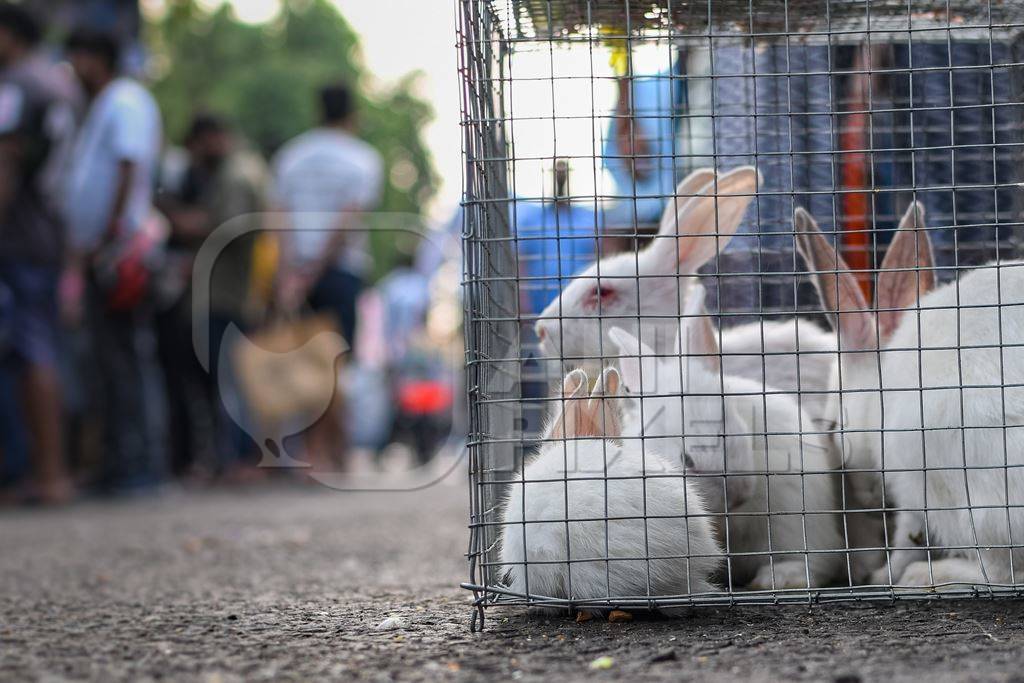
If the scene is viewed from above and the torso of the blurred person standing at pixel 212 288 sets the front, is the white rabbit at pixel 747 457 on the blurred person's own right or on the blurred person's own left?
on the blurred person's own left

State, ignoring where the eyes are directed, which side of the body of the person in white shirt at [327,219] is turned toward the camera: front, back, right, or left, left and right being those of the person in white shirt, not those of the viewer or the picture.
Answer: back

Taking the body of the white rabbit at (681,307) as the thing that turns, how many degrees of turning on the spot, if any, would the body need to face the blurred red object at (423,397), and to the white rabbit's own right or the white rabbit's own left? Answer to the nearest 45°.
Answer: approximately 90° to the white rabbit's own right

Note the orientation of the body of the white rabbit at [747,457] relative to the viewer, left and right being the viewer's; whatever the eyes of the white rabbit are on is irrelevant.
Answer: facing to the left of the viewer

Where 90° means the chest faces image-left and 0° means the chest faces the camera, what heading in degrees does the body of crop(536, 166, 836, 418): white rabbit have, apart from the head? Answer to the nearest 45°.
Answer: approximately 90°

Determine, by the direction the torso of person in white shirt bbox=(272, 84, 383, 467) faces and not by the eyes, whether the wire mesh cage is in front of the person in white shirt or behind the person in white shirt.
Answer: behind

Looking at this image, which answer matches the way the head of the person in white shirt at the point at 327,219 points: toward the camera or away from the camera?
away from the camera

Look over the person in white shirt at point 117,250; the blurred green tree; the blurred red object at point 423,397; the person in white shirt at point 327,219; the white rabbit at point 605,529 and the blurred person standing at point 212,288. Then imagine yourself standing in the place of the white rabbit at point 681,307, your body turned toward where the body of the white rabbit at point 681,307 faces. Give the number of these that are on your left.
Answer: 1

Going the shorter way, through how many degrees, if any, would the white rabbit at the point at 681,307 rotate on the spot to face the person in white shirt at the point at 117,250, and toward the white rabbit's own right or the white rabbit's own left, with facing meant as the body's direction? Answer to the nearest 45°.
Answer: approximately 45° to the white rabbit's own right

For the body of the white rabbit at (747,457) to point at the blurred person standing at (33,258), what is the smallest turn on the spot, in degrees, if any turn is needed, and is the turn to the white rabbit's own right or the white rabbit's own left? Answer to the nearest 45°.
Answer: approximately 45° to the white rabbit's own right

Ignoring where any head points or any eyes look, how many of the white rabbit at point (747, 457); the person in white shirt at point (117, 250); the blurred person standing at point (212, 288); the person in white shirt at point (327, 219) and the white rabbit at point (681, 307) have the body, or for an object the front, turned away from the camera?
1

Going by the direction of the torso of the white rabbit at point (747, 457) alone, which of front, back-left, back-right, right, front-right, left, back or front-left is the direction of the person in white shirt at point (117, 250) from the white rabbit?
front-right
